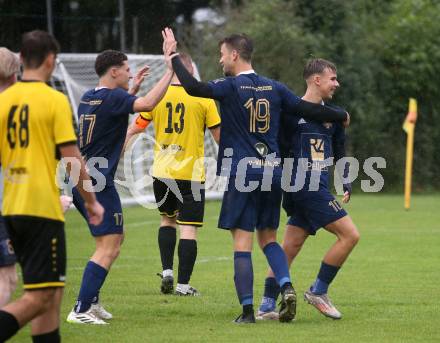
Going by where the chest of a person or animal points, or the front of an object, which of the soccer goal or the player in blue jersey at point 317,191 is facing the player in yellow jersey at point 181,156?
the soccer goal

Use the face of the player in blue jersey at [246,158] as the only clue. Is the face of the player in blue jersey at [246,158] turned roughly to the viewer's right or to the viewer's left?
to the viewer's left

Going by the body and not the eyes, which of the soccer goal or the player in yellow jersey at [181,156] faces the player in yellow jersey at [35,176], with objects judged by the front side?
the soccer goal

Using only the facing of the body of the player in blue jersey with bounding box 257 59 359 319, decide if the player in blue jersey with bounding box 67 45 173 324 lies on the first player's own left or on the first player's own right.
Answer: on the first player's own right

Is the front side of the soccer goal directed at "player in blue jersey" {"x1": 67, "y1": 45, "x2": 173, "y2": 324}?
yes

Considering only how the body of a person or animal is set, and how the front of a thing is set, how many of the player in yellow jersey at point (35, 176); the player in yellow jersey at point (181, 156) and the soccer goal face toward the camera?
1

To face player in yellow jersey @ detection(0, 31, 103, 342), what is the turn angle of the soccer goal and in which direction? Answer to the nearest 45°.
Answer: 0° — it already faces them

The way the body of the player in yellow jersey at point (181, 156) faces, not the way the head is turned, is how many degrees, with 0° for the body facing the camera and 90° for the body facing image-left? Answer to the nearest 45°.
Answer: approximately 180°

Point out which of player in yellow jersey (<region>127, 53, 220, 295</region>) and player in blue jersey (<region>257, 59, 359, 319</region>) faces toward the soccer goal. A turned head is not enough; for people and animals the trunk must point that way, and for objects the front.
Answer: the player in yellow jersey

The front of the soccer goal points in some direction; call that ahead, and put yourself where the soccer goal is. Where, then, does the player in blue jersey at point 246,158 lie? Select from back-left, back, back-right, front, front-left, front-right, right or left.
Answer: front

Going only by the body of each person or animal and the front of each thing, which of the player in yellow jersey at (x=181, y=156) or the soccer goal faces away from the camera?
the player in yellow jersey

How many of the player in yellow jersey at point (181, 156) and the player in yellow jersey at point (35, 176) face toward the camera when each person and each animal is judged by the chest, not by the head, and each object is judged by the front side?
0

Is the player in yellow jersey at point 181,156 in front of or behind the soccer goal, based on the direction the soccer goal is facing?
in front

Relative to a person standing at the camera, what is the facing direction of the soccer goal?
facing the viewer

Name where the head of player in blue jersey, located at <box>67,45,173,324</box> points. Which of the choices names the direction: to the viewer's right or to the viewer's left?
to the viewer's right

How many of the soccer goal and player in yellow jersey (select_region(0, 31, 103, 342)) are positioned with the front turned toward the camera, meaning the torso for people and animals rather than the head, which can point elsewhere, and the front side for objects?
1
